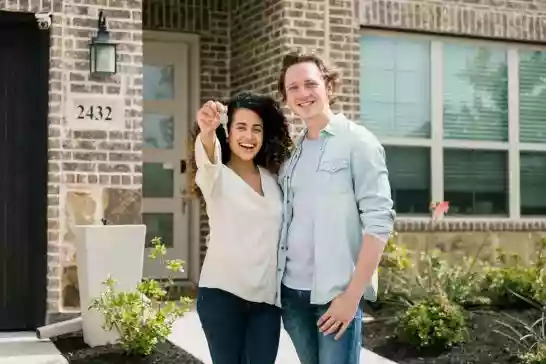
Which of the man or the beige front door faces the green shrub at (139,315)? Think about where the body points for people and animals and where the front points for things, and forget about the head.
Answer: the beige front door

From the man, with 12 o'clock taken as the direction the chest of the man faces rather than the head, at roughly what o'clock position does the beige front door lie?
The beige front door is roughly at 4 o'clock from the man.

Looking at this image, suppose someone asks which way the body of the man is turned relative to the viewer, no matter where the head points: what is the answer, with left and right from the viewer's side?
facing the viewer and to the left of the viewer

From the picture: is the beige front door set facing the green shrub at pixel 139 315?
yes

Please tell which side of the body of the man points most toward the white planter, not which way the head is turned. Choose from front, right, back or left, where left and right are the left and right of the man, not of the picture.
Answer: right

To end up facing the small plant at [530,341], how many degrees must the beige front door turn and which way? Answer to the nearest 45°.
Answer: approximately 45° to its left

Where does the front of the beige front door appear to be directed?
toward the camera

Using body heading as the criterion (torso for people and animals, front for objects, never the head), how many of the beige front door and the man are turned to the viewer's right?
0

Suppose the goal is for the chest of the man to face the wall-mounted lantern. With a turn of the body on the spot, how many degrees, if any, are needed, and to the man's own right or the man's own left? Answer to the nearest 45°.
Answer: approximately 90° to the man's own right
